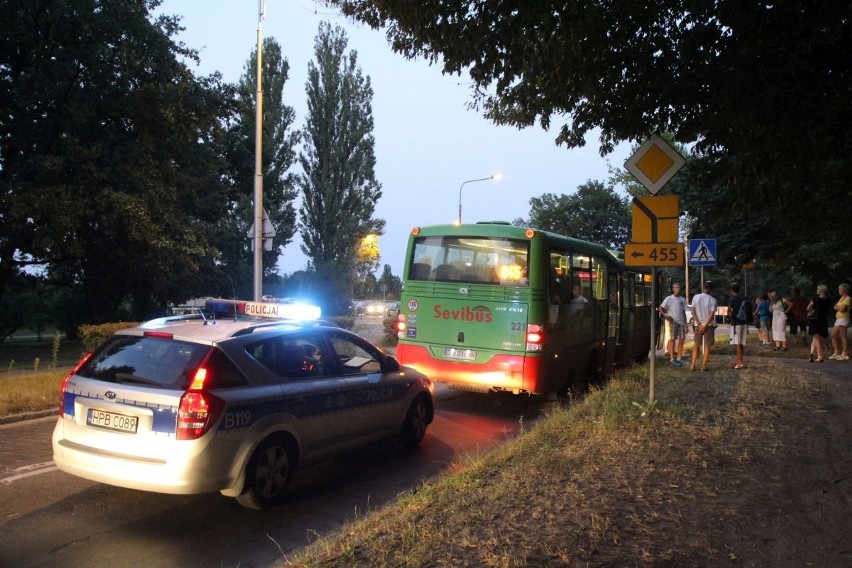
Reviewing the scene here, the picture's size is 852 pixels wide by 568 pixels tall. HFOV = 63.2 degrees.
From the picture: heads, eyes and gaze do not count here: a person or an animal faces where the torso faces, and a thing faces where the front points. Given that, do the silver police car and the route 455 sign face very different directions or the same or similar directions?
very different directions

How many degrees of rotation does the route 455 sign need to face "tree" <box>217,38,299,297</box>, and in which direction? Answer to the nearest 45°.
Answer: approximately 135° to its right

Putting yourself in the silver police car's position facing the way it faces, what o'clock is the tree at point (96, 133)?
The tree is roughly at 10 o'clock from the silver police car.

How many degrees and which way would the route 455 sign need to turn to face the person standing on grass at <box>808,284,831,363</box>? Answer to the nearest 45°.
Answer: approximately 180°

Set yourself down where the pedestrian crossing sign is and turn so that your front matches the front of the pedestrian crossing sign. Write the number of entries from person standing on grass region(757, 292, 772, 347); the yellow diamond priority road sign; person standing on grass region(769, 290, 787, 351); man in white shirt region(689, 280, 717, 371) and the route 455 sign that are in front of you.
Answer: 3

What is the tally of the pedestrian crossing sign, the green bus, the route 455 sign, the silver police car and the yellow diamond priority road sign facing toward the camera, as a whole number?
3

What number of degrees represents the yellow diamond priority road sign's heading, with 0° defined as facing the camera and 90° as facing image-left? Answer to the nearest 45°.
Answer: approximately 0°

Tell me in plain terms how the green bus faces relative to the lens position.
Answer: facing away from the viewer and to the right of the viewer

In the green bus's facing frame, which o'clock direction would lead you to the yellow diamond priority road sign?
The yellow diamond priority road sign is roughly at 3 o'clock from the green bus.

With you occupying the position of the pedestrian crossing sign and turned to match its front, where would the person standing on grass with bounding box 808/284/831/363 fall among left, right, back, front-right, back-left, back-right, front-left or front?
left

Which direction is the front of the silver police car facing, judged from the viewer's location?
facing away from the viewer and to the right of the viewer

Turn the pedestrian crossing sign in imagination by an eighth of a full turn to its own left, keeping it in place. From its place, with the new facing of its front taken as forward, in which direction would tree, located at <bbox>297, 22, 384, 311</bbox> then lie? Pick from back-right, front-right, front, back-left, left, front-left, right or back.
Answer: back

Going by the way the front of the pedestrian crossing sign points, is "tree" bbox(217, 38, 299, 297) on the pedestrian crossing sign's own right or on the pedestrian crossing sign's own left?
on the pedestrian crossing sign's own right
